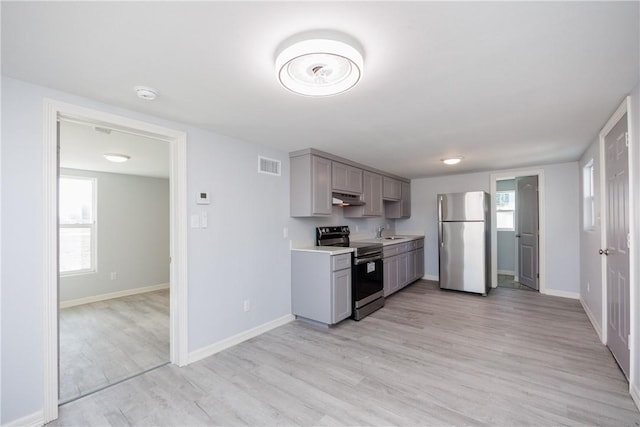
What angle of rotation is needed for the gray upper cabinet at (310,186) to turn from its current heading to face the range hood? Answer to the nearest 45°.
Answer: approximately 90° to its left

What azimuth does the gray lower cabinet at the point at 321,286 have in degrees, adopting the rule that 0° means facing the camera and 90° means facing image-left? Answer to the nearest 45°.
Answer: approximately 315°

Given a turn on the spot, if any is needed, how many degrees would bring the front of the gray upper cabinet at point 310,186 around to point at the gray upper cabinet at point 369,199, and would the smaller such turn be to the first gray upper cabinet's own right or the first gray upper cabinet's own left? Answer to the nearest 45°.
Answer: approximately 90° to the first gray upper cabinet's own left

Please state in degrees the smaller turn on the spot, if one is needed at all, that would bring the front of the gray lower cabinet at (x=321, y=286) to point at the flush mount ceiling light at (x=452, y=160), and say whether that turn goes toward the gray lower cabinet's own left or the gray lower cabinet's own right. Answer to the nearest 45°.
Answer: approximately 45° to the gray lower cabinet's own left

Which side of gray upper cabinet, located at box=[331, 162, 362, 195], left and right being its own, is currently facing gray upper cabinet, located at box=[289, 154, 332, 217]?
right

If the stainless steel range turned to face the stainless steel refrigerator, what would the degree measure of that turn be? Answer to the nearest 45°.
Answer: approximately 90° to its left
